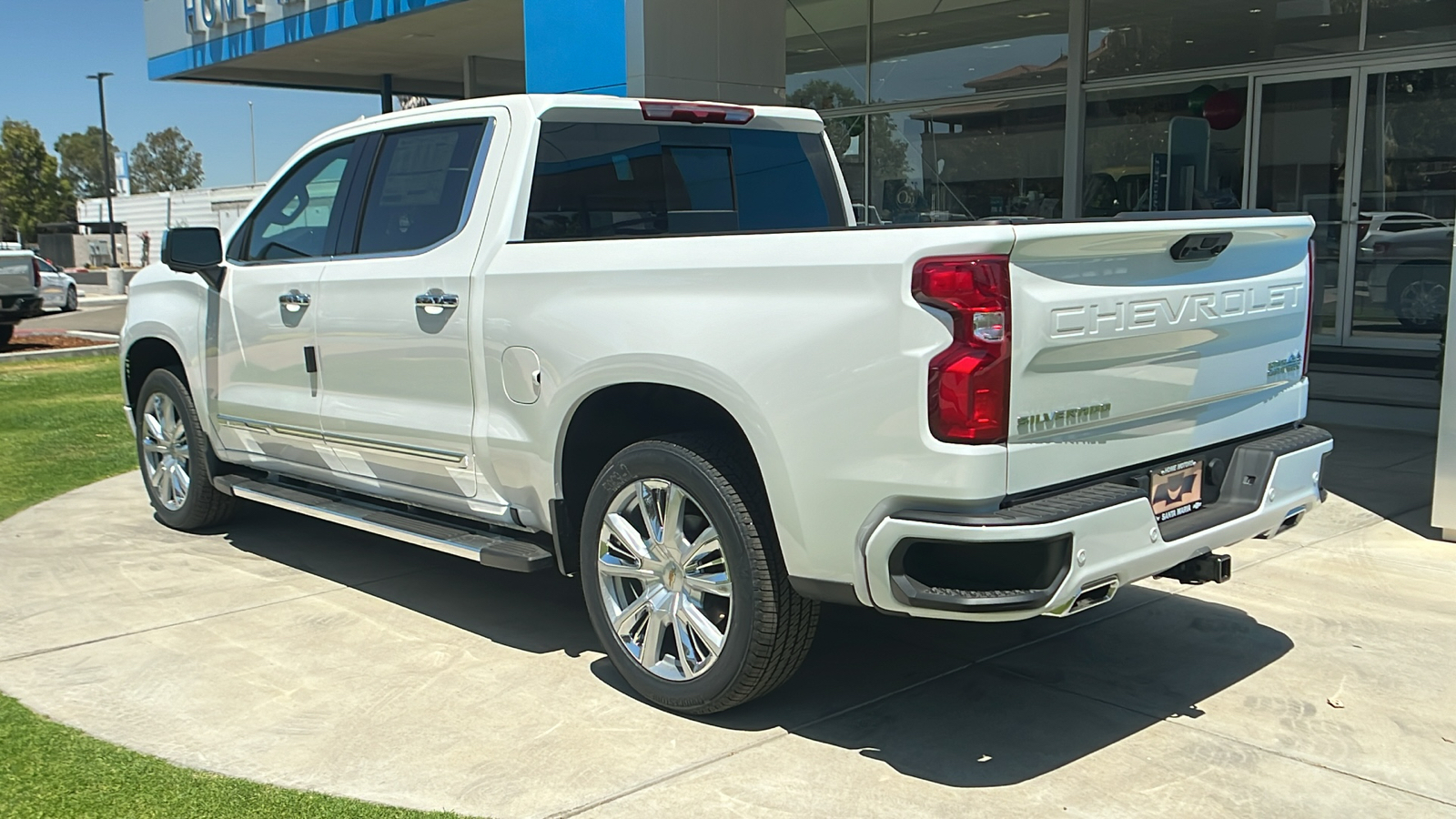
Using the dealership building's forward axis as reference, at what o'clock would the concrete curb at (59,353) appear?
The concrete curb is roughly at 2 o'clock from the dealership building.

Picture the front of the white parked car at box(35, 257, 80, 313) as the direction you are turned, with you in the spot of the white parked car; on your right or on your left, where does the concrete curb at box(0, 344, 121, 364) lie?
on your right

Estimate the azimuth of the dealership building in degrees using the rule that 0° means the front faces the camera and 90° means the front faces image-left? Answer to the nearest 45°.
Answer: approximately 45°

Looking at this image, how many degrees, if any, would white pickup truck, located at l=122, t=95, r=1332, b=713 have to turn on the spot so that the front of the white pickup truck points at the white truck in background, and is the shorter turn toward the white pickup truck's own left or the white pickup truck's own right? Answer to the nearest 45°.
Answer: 0° — it already faces it

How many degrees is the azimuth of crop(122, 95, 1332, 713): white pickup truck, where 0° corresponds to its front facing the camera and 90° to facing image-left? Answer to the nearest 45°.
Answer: approximately 135°

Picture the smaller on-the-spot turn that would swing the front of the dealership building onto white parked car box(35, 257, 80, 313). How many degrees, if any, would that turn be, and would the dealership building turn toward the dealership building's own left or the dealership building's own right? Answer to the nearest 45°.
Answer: approximately 90° to the dealership building's own right

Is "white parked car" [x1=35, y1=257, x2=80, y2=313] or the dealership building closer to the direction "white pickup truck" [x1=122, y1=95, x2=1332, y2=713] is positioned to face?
the white parked car

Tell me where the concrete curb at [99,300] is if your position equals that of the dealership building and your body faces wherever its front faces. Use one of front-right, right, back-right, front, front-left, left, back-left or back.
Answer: right

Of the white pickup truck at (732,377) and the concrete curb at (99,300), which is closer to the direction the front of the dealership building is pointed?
the white pickup truck

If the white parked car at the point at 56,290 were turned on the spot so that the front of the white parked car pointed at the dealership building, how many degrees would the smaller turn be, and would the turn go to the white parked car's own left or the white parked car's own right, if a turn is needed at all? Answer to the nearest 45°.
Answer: approximately 45° to the white parked car's own right

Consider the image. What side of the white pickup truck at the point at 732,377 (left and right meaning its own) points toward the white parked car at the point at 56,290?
front

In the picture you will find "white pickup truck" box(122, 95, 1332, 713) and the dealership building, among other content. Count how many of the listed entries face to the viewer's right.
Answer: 0

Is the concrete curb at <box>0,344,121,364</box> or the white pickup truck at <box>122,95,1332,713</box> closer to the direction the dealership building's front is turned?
the white pickup truck
